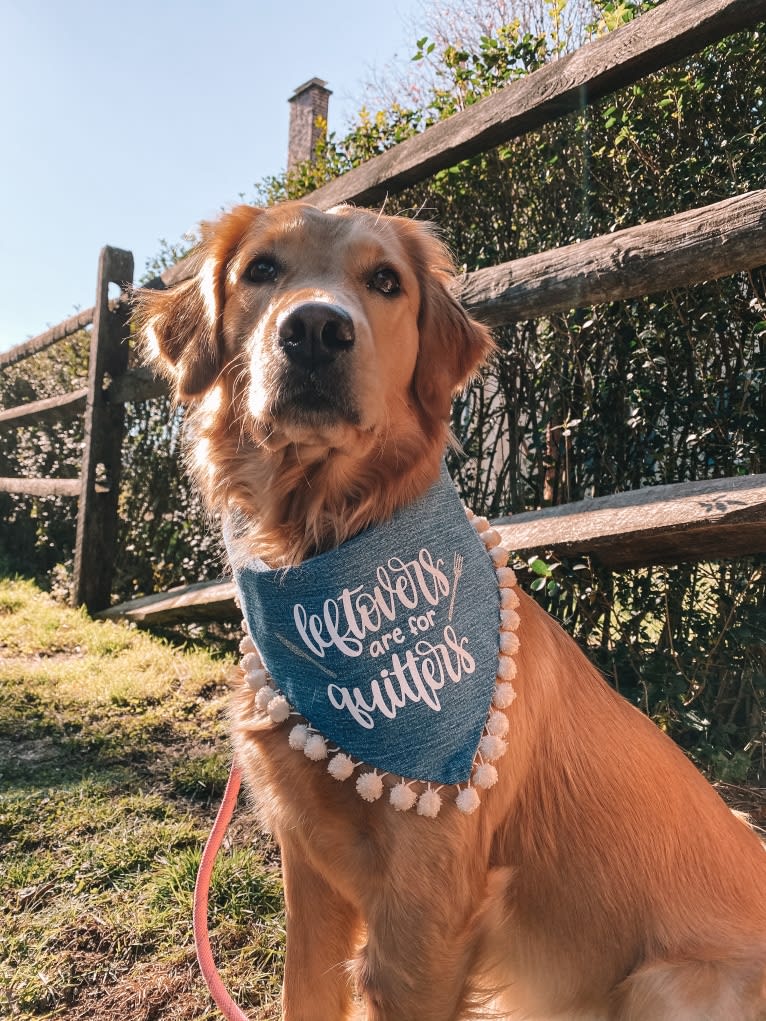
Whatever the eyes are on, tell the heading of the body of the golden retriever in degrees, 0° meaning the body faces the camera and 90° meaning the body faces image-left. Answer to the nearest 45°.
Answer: approximately 45°

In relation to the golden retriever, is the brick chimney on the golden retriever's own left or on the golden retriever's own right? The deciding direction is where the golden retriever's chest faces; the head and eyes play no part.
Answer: on the golden retriever's own right

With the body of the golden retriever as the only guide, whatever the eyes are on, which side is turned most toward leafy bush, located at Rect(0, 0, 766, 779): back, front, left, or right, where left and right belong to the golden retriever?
back

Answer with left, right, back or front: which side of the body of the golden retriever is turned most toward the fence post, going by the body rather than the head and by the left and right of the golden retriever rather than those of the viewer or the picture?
right
